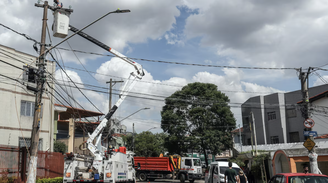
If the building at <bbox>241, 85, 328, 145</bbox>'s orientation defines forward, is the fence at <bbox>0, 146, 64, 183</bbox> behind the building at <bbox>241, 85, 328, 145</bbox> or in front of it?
in front

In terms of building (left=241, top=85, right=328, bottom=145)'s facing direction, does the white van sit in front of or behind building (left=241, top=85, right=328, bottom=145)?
in front

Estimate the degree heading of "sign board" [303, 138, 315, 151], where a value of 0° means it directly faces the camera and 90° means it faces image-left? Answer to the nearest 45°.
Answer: approximately 0°

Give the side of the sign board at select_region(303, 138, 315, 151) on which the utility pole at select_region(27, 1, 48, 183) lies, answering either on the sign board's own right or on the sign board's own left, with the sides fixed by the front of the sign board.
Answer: on the sign board's own right

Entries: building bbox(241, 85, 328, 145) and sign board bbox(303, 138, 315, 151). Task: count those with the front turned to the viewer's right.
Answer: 0

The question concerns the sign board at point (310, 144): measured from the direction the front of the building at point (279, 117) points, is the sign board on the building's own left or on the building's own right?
on the building's own left

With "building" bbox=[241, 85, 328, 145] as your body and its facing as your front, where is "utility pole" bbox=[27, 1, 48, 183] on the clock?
The utility pole is roughly at 11 o'clock from the building.

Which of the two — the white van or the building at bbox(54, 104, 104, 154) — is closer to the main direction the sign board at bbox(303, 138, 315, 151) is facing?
the white van

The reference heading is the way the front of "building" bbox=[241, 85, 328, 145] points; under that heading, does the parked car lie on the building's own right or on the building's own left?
on the building's own left

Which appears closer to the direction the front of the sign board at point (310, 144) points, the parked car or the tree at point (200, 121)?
the parked car

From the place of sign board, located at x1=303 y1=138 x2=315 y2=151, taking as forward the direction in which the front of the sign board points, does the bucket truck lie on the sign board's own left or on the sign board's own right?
on the sign board's own right

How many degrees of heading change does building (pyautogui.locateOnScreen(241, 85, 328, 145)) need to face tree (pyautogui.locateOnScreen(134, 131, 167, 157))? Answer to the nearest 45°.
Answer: approximately 45° to its right
